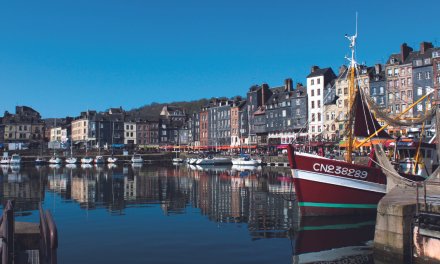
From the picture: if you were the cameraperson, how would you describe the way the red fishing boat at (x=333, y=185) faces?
facing the viewer and to the left of the viewer
